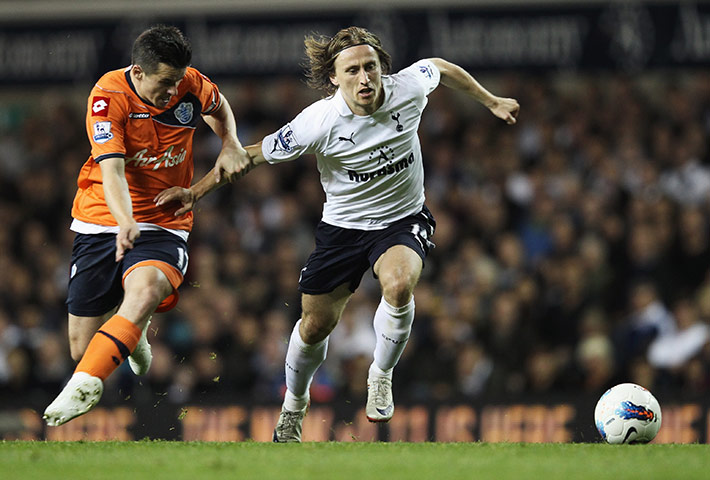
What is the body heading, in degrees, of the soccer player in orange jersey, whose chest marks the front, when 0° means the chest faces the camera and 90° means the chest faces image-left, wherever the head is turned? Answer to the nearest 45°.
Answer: approximately 315°

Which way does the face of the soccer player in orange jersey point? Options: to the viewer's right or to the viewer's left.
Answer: to the viewer's right
